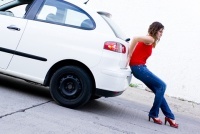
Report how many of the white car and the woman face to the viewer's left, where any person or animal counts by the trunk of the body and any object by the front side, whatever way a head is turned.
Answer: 1

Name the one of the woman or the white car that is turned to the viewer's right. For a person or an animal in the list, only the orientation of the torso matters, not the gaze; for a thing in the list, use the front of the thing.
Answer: the woman

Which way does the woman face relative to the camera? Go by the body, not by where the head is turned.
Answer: to the viewer's right

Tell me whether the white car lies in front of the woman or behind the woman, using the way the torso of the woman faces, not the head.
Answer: behind

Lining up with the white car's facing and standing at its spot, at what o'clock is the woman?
The woman is roughly at 6 o'clock from the white car.

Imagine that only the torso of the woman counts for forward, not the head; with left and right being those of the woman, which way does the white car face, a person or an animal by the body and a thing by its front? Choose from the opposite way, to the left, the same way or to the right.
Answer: the opposite way

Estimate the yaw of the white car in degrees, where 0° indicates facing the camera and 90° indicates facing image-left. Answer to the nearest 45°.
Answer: approximately 90°
